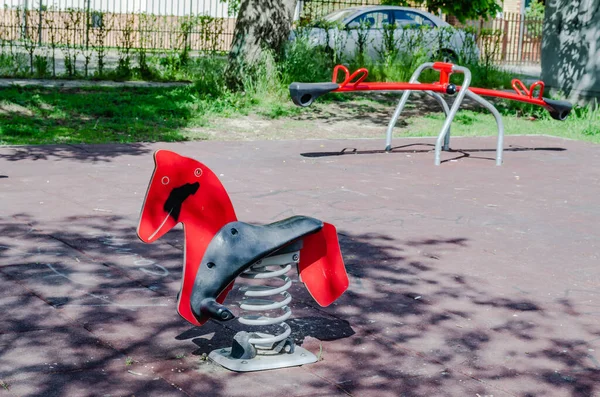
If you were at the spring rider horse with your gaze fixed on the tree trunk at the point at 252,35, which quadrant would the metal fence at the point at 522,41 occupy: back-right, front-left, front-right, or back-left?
front-right

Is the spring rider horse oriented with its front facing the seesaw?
no

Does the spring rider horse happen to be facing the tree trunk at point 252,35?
no

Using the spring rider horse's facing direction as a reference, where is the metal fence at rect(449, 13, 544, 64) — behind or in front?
behind

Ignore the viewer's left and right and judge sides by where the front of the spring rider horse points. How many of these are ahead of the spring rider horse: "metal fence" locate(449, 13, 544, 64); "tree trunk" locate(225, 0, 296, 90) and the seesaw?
0

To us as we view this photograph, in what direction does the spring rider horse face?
facing the viewer and to the left of the viewer
